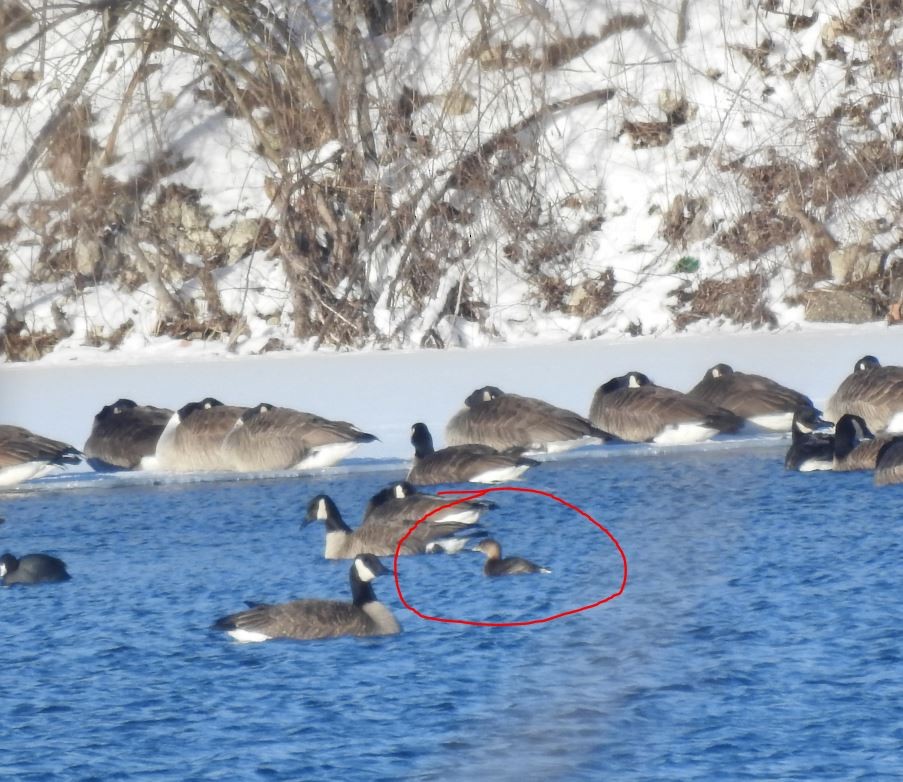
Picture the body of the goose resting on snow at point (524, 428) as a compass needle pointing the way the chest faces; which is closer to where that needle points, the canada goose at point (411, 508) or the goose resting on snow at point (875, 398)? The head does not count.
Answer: the canada goose

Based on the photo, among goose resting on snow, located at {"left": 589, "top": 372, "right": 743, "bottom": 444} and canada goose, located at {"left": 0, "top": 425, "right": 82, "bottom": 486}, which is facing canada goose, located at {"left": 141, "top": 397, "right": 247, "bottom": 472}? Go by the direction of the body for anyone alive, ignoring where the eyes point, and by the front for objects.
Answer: the goose resting on snow

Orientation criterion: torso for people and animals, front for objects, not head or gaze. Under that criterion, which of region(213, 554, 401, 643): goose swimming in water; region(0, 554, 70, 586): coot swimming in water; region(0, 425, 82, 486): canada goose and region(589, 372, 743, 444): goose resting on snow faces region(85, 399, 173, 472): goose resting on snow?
region(589, 372, 743, 444): goose resting on snow

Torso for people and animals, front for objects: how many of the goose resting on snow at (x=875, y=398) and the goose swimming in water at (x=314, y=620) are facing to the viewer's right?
1

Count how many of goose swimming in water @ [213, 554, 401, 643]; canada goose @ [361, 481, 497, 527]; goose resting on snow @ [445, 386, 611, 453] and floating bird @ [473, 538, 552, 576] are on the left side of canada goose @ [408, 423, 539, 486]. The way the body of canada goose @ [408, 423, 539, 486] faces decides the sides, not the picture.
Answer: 3

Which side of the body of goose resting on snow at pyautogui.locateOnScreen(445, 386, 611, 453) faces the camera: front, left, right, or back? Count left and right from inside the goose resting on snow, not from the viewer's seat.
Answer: left

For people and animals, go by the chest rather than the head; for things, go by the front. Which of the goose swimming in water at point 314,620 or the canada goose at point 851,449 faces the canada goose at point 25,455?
the canada goose at point 851,449

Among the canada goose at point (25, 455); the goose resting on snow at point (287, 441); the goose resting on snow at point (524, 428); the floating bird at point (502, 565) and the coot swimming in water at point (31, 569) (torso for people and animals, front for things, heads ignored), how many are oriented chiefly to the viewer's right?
0

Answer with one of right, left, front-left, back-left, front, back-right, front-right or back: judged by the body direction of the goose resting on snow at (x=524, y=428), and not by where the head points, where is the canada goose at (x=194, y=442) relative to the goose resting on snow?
front

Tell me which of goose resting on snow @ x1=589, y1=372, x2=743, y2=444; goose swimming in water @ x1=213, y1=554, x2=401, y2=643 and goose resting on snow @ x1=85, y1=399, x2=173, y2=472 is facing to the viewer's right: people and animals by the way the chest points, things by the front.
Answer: the goose swimming in water

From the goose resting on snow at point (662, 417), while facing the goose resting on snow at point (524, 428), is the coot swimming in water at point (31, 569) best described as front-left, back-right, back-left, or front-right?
front-left

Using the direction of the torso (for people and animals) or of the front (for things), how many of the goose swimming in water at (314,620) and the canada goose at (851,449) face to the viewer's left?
1

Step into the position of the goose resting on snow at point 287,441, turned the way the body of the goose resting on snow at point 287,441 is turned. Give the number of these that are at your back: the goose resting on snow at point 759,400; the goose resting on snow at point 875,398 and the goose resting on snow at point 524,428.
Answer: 3

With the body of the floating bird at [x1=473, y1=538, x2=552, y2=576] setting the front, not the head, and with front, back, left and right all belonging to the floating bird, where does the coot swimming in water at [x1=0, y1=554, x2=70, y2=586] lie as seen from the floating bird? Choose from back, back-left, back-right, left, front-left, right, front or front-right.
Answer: front

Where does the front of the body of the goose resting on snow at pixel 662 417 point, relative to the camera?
to the viewer's left

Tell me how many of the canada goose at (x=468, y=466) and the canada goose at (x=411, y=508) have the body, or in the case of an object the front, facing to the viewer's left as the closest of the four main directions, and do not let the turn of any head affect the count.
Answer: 2

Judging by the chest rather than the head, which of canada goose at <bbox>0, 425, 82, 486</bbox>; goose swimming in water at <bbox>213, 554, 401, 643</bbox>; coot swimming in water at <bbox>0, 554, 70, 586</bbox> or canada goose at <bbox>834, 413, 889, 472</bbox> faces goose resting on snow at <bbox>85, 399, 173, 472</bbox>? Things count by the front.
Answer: canada goose at <bbox>834, 413, 889, 472</bbox>

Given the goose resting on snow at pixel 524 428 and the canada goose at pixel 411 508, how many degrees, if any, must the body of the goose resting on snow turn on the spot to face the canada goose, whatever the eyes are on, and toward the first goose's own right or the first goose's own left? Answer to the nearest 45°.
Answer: approximately 90° to the first goose's own left

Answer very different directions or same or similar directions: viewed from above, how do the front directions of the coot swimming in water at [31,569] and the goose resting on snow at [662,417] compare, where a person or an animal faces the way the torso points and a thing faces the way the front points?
same or similar directions

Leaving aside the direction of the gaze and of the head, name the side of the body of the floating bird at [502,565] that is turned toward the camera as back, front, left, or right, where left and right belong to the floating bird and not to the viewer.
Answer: left

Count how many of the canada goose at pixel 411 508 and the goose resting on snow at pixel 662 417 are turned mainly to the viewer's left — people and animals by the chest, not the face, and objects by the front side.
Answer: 2

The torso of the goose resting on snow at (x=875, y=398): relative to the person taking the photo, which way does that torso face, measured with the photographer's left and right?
facing to the left of the viewer

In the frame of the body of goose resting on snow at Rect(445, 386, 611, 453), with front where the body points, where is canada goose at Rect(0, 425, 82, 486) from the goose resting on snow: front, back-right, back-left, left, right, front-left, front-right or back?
front

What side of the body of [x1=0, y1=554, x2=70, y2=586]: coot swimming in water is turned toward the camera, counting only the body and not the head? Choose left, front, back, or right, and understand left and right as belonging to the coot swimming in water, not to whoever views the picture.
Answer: left

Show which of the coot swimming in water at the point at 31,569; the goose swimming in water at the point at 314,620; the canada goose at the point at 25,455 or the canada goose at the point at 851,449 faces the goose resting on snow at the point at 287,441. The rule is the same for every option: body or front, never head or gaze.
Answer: the canada goose at the point at 851,449
